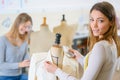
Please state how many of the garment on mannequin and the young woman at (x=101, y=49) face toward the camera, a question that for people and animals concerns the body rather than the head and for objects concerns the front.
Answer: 1

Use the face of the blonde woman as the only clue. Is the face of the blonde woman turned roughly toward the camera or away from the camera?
toward the camera

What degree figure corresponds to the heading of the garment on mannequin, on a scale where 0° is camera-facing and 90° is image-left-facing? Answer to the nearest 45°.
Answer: approximately 0°

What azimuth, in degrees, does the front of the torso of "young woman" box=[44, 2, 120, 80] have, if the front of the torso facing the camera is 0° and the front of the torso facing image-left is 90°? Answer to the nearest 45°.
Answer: approximately 90°

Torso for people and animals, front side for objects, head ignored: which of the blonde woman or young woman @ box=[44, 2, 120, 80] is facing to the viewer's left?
the young woman

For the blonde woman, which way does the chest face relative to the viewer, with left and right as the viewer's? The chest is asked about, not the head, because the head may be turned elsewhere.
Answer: facing the viewer and to the right of the viewer

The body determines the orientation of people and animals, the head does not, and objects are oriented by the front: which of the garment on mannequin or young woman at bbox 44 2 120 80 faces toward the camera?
the garment on mannequin
